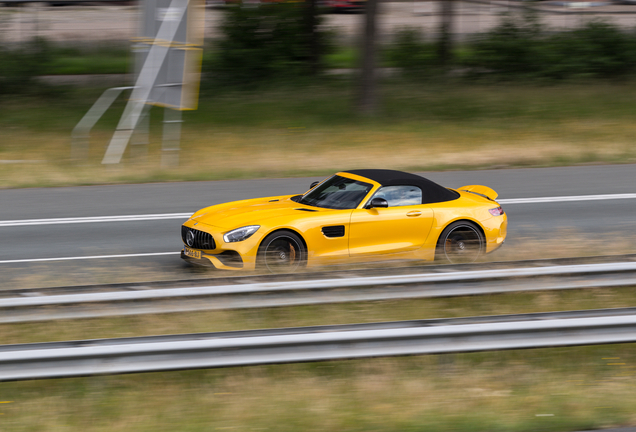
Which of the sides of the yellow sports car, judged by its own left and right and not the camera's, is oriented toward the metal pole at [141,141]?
right

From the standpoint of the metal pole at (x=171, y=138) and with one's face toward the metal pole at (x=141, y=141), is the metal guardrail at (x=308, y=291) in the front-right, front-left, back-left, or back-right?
back-left

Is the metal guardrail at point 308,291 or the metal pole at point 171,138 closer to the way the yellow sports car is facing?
the metal guardrail

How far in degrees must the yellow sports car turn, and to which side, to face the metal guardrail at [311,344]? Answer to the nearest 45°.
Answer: approximately 45° to its left

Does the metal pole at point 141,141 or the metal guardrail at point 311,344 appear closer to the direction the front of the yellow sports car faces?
the metal guardrail

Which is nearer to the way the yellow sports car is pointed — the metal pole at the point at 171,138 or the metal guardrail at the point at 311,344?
the metal guardrail

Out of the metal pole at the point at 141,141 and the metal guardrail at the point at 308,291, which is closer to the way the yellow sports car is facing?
the metal guardrail

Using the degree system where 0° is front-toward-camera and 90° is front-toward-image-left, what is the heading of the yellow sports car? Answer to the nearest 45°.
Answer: approximately 45°
